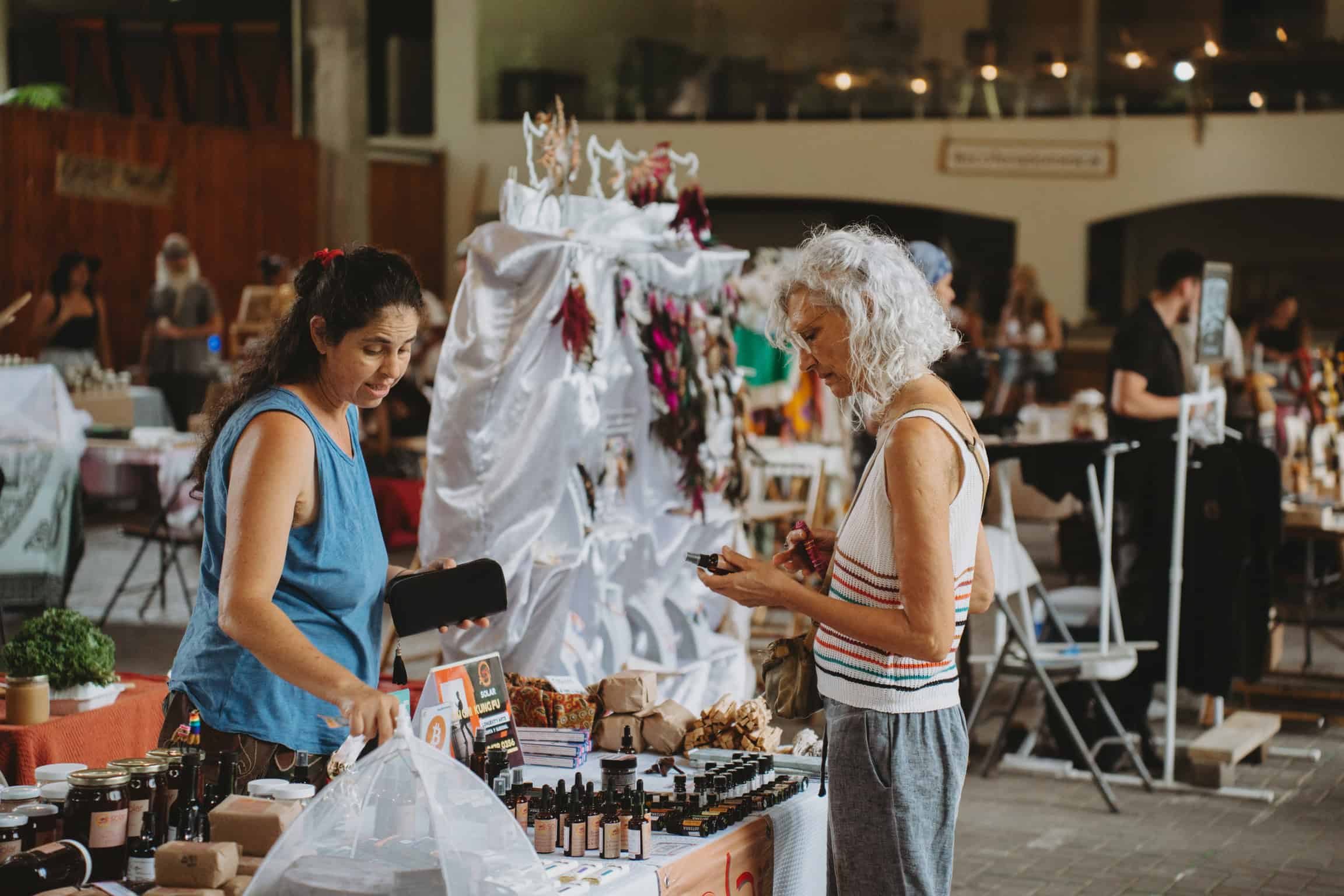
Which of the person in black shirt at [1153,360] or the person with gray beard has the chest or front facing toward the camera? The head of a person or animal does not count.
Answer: the person with gray beard

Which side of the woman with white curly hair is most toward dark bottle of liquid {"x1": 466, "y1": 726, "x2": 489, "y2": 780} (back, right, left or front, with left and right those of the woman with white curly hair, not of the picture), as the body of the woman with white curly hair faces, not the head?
front

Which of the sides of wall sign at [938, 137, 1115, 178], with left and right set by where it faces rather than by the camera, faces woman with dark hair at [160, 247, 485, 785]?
front

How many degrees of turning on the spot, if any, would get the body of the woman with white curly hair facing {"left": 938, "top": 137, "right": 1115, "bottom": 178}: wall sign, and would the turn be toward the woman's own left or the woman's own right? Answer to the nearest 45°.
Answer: approximately 90° to the woman's own right

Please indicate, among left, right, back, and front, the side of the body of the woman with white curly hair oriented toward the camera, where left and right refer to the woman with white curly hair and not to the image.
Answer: left

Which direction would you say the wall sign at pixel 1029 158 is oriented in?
toward the camera

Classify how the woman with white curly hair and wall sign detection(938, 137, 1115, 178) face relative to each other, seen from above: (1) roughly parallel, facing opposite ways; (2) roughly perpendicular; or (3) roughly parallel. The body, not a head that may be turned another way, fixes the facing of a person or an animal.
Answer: roughly perpendicular

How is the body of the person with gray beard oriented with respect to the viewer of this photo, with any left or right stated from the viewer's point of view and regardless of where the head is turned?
facing the viewer

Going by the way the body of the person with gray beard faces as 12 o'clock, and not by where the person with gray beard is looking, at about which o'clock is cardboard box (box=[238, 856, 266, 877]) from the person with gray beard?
The cardboard box is roughly at 12 o'clock from the person with gray beard.

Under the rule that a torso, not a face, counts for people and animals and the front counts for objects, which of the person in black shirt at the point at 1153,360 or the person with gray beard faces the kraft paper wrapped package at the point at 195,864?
the person with gray beard

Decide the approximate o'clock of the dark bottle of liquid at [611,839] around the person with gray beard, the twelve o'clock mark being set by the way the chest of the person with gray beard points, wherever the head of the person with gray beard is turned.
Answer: The dark bottle of liquid is roughly at 12 o'clock from the person with gray beard.

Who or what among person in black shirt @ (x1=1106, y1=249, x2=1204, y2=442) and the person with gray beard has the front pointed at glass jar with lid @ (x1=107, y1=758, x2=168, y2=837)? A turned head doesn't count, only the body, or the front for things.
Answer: the person with gray beard
